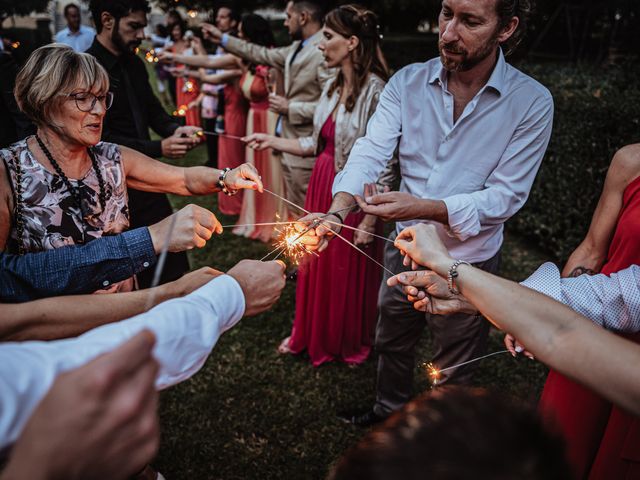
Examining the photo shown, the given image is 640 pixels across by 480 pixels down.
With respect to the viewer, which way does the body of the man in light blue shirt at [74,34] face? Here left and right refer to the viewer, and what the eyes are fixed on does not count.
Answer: facing the viewer

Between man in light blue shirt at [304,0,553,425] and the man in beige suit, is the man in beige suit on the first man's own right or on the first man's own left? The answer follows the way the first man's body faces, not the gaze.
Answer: on the first man's own right

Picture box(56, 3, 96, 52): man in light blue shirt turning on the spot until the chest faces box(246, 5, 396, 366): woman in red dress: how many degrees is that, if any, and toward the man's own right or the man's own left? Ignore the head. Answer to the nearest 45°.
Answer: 0° — they already face them

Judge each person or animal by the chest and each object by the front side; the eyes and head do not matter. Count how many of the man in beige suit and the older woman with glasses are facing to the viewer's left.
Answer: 1

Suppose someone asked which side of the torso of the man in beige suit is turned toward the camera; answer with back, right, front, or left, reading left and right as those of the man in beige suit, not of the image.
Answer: left

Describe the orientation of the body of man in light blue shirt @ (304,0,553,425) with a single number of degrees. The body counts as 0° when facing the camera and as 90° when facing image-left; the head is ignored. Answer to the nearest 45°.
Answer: approximately 45°

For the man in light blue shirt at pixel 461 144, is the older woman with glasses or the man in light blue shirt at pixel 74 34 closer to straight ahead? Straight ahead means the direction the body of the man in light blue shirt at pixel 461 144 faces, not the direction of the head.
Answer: the older woman with glasses

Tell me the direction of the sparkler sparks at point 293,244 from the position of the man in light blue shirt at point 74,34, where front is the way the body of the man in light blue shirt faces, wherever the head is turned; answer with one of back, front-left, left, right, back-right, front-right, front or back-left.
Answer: front

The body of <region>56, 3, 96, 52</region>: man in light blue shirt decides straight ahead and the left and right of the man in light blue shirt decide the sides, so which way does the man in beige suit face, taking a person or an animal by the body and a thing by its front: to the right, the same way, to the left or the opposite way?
to the right

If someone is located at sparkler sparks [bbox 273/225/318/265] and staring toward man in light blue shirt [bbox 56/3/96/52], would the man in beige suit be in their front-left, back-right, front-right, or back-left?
front-right

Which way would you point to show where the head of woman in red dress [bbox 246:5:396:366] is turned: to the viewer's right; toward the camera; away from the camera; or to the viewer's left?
to the viewer's left

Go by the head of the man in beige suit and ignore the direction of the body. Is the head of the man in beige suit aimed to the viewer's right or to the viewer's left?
to the viewer's left

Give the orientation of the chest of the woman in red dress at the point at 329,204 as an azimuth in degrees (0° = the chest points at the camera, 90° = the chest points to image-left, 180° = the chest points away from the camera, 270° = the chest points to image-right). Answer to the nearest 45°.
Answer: approximately 90°

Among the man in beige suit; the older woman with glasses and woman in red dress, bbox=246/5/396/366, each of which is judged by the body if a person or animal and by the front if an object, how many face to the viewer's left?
2

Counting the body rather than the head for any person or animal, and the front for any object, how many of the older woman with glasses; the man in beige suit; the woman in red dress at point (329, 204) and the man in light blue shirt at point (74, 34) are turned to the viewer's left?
2
